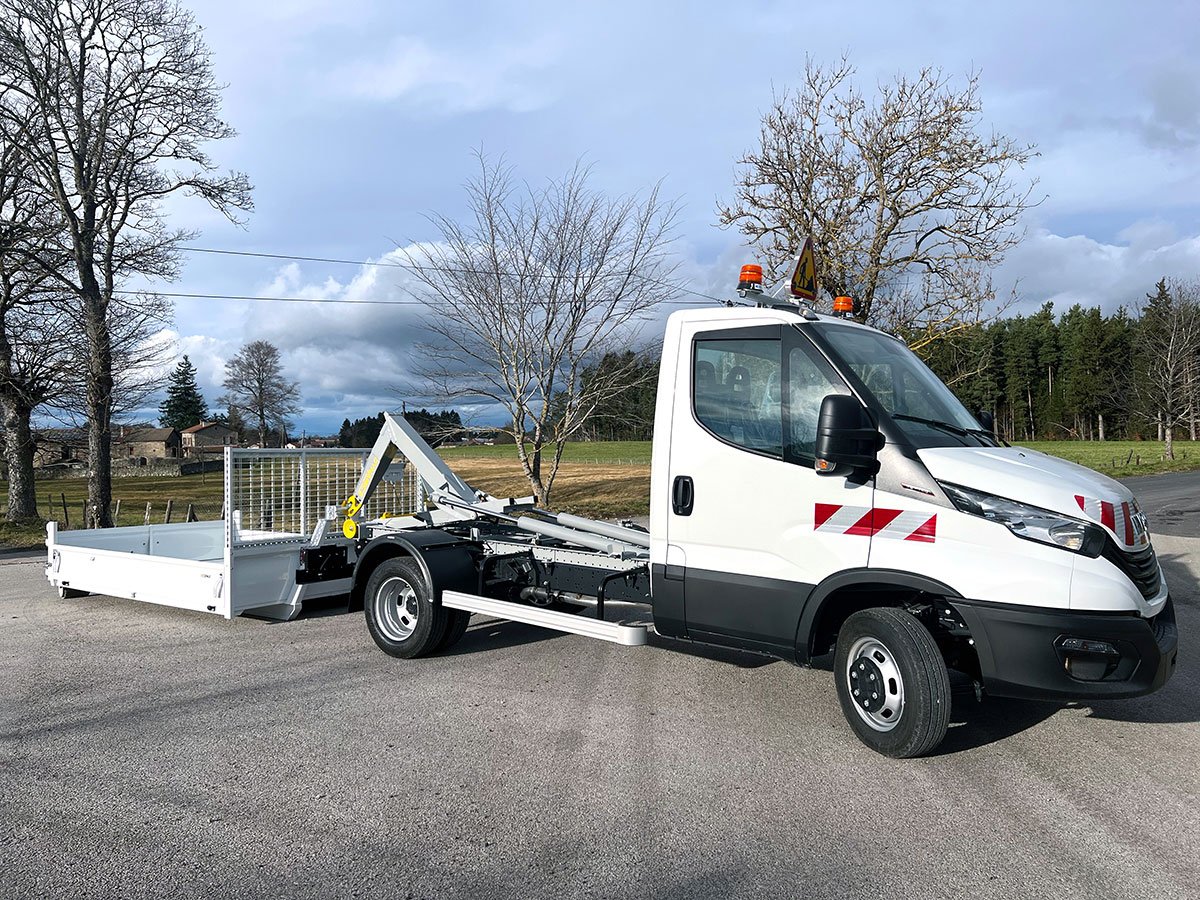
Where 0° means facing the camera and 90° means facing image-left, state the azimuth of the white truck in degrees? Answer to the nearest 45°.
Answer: approximately 315°
